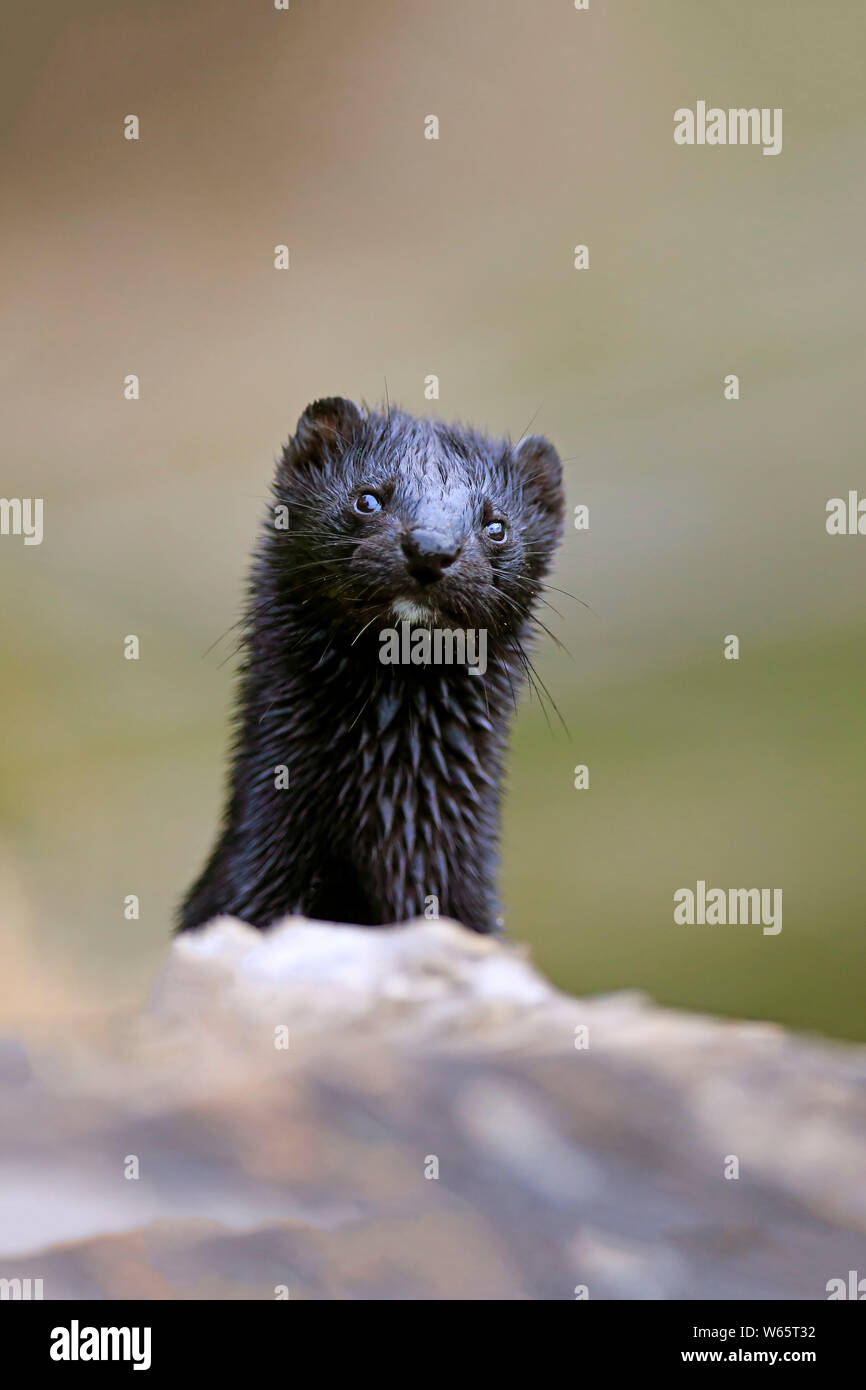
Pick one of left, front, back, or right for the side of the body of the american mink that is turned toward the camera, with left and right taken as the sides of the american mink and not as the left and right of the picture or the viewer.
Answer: front
